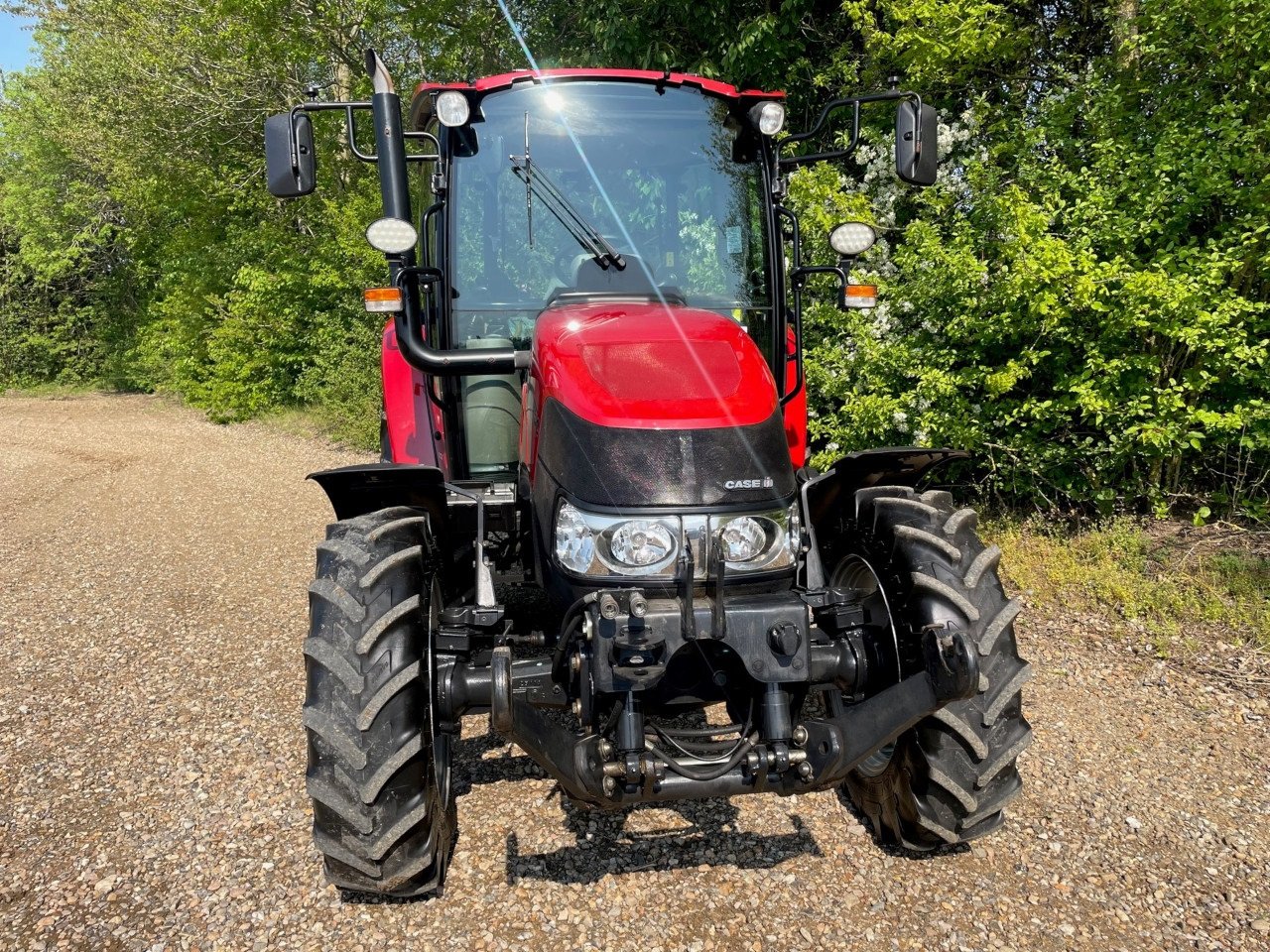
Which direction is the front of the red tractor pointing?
toward the camera
